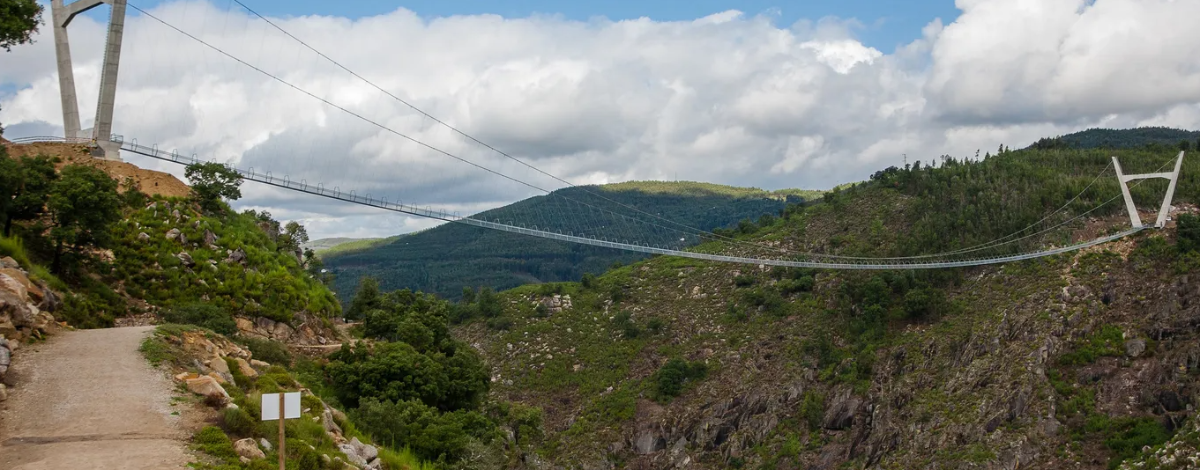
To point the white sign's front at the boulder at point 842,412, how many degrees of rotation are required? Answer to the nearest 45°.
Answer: approximately 135° to its left

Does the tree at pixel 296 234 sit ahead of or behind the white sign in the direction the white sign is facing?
behind

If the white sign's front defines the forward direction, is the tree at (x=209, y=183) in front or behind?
behind

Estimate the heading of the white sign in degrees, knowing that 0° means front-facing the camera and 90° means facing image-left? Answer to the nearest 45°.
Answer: approximately 180°

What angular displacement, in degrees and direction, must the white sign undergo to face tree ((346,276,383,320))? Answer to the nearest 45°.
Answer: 0° — it already faces it

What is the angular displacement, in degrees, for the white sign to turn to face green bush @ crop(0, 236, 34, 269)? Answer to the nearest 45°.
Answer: approximately 45° to its left
